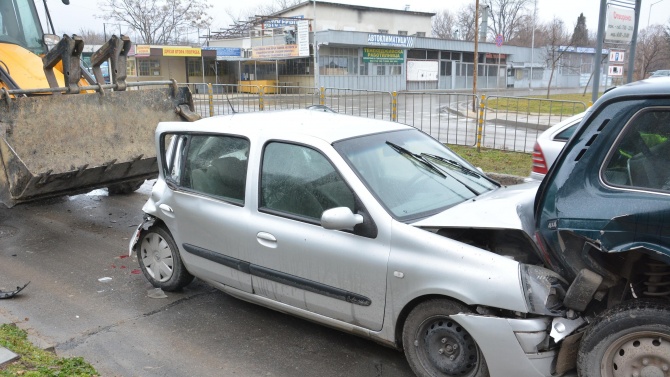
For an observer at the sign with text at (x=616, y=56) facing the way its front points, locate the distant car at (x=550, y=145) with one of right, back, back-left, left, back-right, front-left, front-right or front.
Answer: front

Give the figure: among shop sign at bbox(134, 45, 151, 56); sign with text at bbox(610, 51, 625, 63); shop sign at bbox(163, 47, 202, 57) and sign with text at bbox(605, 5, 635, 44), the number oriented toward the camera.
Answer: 4

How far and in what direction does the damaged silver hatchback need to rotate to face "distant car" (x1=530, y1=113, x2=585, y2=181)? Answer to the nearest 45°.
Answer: approximately 90° to its left

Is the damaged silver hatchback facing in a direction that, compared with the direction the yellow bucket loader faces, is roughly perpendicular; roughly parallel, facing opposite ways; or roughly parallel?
roughly parallel

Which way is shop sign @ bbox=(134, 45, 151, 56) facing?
toward the camera

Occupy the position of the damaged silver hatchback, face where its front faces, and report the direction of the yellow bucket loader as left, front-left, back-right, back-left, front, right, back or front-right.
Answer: back

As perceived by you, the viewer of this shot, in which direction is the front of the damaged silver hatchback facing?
facing the viewer and to the right of the viewer

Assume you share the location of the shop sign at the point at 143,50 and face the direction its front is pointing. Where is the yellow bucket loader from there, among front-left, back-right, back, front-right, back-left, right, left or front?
front

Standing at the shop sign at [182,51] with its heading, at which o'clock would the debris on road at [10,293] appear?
The debris on road is roughly at 12 o'clock from the shop sign.

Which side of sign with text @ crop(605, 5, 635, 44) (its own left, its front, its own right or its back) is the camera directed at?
front

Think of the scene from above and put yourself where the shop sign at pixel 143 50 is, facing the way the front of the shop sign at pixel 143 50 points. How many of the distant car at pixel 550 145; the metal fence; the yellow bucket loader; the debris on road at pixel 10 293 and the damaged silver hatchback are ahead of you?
5

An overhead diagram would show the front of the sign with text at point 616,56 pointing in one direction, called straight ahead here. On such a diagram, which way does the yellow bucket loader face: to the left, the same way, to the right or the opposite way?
to the left

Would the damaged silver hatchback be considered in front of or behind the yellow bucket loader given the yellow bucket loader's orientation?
in front

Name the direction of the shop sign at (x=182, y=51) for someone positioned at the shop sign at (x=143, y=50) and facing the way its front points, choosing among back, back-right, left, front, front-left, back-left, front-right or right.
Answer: left
